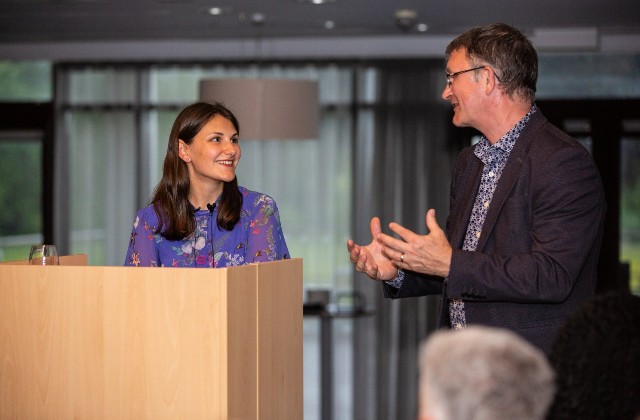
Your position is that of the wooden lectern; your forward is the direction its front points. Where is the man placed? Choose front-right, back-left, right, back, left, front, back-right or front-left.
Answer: back-left

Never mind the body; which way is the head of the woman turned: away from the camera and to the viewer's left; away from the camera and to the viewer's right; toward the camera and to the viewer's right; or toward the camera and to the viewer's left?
toward the camera and to the viewer's right

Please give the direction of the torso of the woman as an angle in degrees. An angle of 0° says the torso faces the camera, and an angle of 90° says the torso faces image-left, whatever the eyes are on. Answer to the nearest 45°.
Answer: approximately 0°

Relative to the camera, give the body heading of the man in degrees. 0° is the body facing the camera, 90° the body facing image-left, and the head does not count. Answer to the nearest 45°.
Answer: approximately 45°

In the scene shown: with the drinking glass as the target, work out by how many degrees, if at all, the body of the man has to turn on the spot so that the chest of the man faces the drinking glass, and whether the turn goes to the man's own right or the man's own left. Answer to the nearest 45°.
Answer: approximately 45° to the man's own right

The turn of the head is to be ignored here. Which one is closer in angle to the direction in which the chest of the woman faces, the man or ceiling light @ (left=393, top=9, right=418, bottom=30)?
the man

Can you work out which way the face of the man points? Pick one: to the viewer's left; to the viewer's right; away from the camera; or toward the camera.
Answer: to the viewer's left

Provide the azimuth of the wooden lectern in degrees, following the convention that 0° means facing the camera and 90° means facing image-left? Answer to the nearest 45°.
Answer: approximately 45°

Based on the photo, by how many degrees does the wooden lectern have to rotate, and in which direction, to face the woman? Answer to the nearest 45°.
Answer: approximately 135° to its right

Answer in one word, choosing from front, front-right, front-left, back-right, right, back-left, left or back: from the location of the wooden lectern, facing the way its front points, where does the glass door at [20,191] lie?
back-right
